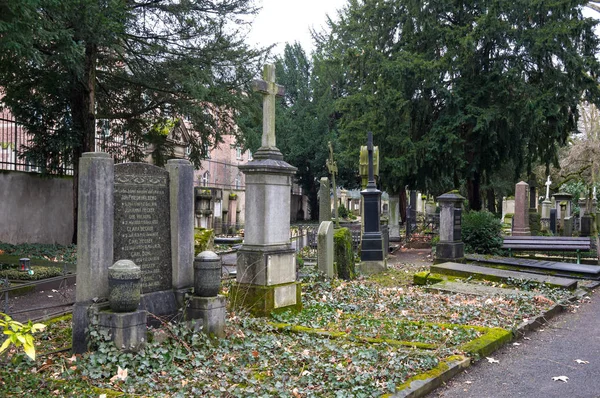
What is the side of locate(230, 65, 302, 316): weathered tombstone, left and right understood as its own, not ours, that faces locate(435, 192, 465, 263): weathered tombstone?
left

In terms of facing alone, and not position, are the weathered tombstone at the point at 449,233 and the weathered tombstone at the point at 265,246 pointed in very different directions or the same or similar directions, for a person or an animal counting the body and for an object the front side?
same or similar directions

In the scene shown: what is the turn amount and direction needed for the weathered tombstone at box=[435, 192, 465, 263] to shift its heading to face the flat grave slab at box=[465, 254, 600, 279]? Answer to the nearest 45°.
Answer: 0° — it already faces it

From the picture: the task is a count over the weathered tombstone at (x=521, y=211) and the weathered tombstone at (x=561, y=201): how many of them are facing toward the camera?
2

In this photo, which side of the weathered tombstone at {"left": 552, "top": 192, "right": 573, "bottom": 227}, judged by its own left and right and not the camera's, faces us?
front

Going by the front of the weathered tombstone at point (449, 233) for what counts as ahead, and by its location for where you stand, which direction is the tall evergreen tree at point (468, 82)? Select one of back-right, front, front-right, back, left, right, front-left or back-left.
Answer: back-left

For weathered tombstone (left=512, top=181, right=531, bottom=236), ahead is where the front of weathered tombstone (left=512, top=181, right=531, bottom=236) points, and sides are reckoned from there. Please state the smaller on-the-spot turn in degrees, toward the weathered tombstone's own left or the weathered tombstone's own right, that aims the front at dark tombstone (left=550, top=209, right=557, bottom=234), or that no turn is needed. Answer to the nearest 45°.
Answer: approximately 135° to the weathered tombstone's own left

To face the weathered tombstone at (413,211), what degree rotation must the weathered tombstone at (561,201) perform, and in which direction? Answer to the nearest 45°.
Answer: approximately 90° to its right

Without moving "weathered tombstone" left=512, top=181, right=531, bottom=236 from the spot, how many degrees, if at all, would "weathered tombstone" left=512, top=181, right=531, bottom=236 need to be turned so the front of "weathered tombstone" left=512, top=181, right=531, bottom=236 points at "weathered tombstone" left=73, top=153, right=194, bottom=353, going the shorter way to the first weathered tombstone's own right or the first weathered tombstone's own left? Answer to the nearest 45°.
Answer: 0° — it already faces it

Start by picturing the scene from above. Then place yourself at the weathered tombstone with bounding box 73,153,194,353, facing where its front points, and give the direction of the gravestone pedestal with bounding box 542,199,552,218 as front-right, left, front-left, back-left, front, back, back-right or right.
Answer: left

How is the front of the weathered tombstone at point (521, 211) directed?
toward the camera

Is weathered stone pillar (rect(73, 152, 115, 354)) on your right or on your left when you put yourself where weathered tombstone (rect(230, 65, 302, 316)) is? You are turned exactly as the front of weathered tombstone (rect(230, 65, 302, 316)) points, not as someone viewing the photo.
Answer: on your right

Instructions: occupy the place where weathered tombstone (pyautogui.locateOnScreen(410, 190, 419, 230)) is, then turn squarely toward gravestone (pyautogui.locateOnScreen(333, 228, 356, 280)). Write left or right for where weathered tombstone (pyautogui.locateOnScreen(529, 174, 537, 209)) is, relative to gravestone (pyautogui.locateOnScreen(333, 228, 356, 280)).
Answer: left
